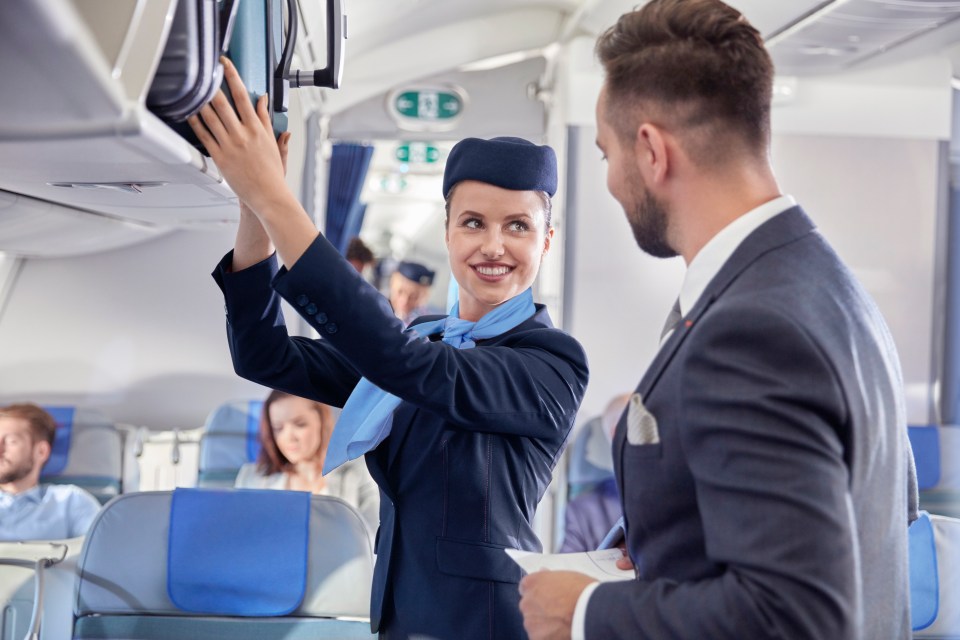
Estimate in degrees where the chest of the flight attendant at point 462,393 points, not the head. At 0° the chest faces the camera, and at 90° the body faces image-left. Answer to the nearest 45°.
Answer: approximately 45°

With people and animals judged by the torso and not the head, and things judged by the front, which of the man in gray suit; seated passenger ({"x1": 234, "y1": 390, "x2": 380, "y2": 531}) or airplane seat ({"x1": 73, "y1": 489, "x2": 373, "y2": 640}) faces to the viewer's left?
the man in gray suit

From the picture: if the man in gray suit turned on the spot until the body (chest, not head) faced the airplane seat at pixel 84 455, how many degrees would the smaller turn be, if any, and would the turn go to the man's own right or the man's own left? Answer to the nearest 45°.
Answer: approximately 45° to the man's own right

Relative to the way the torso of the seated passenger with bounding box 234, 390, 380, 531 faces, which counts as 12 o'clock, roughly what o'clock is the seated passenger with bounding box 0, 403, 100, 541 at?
the seated passenger with bounding box 0, 403, 100, 541 is roughly at 3 o'clock from the seated passenger with bounding box 234, 390, 380, 531.

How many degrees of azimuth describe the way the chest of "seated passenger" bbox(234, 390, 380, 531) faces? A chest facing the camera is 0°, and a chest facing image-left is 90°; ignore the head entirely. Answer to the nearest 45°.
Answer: approximately 0°

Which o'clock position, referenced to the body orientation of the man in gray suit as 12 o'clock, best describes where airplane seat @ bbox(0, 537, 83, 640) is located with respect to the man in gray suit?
The airplane seat is roughly at 1 o'clock from the man in gray suit.

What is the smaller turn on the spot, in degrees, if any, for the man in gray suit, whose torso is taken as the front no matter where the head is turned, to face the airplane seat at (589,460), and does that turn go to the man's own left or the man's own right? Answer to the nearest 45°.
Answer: approximately 90° to the man's own right

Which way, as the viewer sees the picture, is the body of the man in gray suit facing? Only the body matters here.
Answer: to the viewer's left

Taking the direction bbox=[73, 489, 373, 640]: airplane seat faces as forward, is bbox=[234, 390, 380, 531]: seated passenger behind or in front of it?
behind

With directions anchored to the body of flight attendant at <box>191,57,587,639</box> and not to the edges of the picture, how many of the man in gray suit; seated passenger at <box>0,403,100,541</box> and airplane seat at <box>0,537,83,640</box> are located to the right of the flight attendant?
2

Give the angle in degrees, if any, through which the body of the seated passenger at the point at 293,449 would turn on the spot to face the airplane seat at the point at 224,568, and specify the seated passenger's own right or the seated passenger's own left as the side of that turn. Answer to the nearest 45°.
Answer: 0° — they already face it

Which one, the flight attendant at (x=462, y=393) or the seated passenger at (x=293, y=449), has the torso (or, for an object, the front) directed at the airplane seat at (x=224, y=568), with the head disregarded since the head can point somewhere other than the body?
the seated passenger
